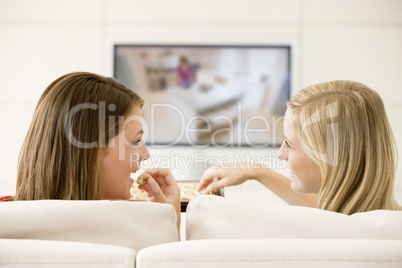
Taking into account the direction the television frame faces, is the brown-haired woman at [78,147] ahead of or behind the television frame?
ahead

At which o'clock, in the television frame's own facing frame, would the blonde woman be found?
The blonde woman is roughly at 12 o'clock from the television frame.

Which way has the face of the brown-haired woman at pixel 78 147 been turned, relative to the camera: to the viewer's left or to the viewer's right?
to the viewer's right

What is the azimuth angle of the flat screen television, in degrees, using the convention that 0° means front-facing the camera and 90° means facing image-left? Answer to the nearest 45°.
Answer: approximately 0°

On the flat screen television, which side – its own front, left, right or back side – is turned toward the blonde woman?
front

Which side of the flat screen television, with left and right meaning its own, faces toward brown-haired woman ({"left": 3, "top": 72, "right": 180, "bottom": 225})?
front

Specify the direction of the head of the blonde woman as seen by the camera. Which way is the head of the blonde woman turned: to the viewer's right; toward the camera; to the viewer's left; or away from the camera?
to the viewer's left
